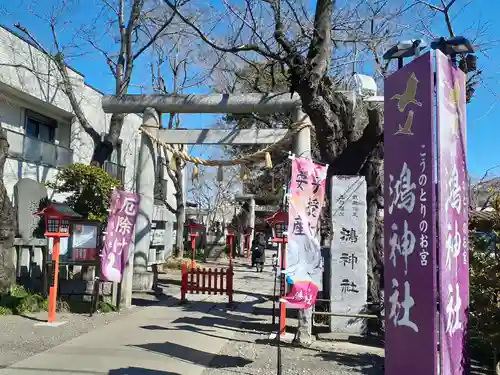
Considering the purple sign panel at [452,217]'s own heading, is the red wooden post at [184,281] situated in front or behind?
behind

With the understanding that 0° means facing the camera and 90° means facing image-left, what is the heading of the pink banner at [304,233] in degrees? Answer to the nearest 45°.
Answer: approximately 0°

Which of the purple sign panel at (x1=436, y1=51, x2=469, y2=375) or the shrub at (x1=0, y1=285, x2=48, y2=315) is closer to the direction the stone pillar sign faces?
the purple sign panel

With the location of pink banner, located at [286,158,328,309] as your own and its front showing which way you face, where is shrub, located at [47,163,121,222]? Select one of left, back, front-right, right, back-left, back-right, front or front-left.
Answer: back-right

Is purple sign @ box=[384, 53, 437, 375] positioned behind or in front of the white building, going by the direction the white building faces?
in front

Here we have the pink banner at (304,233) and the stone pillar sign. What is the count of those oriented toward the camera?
2

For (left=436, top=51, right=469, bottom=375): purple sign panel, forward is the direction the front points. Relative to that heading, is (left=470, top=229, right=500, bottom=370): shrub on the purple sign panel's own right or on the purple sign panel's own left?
on the purple sign panel's own left

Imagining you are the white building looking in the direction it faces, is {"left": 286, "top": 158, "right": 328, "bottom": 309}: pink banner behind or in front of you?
in front
